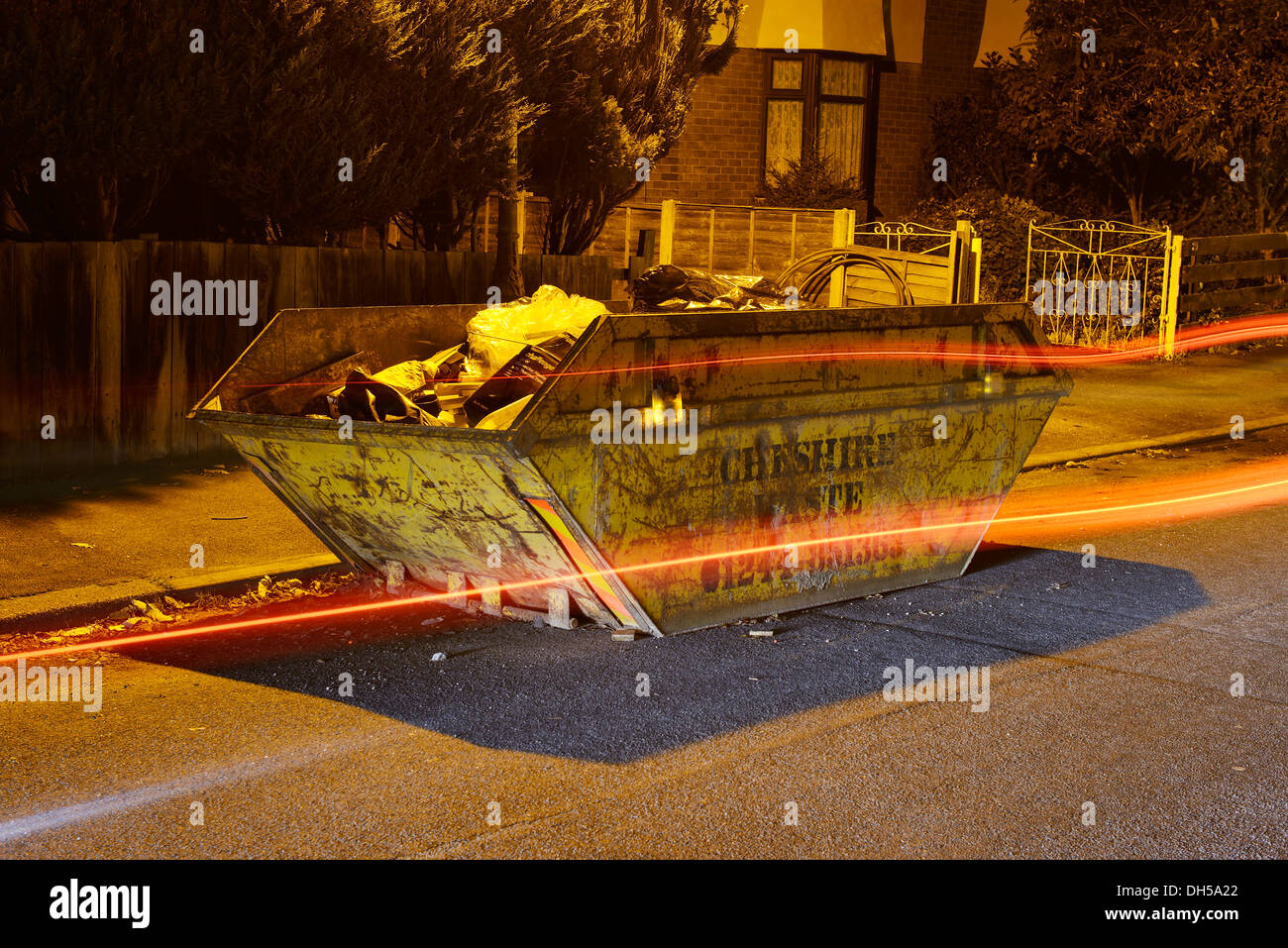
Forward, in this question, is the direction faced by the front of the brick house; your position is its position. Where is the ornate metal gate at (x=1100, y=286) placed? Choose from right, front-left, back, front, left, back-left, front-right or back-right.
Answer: front-left

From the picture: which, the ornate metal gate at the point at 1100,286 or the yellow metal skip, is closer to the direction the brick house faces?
the yellow metal skip

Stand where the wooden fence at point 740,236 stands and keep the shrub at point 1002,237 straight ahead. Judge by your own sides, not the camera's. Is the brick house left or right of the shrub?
left

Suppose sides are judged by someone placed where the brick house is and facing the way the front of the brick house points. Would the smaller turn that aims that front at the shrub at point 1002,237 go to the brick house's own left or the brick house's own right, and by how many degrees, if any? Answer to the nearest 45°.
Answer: approximately 45° to the brick house's own left

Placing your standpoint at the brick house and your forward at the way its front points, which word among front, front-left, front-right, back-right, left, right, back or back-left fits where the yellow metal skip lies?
front

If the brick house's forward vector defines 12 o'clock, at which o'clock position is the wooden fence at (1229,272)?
The wooden fence is roughly at 10 o'clock from the brick house.

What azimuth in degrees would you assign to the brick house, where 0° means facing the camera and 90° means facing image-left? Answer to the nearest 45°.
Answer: approximately 0°

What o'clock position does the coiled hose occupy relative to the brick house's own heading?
The coiled hose is roughly at 12 o'clock from the brick house.
